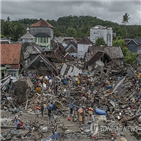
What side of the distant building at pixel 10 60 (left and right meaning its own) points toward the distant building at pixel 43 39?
back

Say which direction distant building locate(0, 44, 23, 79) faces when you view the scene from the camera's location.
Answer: facing the viewer

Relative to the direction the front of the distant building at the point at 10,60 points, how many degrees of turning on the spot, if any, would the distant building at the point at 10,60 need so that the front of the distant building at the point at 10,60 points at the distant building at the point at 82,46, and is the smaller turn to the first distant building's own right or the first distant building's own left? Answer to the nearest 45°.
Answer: approximately 135° to the first distant building's own left

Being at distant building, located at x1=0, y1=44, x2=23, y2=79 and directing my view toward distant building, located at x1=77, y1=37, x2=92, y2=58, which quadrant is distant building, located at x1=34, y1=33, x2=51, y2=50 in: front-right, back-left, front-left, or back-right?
front-left

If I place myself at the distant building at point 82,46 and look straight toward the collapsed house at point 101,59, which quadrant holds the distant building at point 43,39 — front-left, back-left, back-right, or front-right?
back-right

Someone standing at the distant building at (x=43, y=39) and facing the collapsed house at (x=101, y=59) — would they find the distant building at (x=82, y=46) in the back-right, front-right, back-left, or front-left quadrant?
front-left

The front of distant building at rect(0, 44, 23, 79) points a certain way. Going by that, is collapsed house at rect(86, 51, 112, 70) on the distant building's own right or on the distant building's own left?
on the distant building's own left
